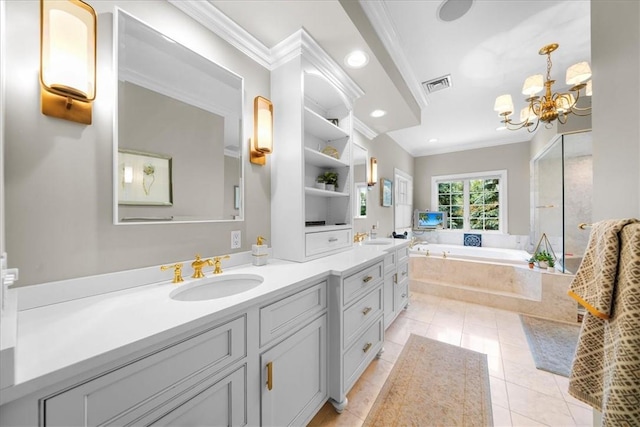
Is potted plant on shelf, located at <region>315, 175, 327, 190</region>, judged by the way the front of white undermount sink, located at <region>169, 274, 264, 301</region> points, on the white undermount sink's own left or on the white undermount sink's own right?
on the white undermount sink's own left

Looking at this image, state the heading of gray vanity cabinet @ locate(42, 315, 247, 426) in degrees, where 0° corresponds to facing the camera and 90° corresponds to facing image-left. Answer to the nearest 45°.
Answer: approximately 315°

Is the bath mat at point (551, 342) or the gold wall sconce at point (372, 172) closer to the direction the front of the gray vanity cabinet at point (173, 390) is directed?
the bath mat

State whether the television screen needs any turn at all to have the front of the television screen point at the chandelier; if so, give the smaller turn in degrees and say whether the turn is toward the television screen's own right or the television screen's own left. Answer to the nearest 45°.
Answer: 0° — it already faces it

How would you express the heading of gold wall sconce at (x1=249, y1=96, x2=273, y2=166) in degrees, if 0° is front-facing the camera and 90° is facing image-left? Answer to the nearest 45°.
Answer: approximately 315°

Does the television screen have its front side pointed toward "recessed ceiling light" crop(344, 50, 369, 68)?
yes

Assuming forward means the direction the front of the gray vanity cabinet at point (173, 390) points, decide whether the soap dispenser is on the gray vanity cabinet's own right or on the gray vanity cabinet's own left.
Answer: on the gray vanity cabinet's own left
